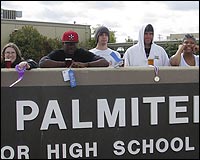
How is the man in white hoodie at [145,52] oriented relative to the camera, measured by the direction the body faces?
toward the camera

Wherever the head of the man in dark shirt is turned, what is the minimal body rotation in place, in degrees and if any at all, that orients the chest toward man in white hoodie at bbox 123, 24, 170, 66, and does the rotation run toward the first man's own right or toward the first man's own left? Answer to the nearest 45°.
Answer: approximately 135° to the first man's own left

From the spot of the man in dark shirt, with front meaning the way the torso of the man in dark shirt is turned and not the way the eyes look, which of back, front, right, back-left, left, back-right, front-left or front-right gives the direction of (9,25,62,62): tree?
back

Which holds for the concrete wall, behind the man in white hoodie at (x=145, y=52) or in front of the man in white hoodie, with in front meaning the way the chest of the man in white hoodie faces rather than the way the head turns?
in front

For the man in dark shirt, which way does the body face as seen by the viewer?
toward the camera

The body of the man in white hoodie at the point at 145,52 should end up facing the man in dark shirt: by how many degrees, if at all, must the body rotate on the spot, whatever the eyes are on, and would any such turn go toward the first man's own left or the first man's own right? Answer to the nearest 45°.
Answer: approximately 45° to the first man's own right

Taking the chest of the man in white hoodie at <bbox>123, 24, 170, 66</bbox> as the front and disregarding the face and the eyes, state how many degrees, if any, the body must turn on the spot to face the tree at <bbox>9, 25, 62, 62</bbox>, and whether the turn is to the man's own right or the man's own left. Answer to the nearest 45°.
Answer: approximately 180°

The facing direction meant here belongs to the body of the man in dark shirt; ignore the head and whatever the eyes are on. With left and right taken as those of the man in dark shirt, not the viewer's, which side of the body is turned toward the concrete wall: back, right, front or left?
front

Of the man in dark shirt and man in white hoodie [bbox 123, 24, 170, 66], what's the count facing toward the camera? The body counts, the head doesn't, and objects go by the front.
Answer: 2

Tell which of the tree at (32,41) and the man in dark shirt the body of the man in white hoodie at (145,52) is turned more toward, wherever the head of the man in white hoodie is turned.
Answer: the man in dark shirt
